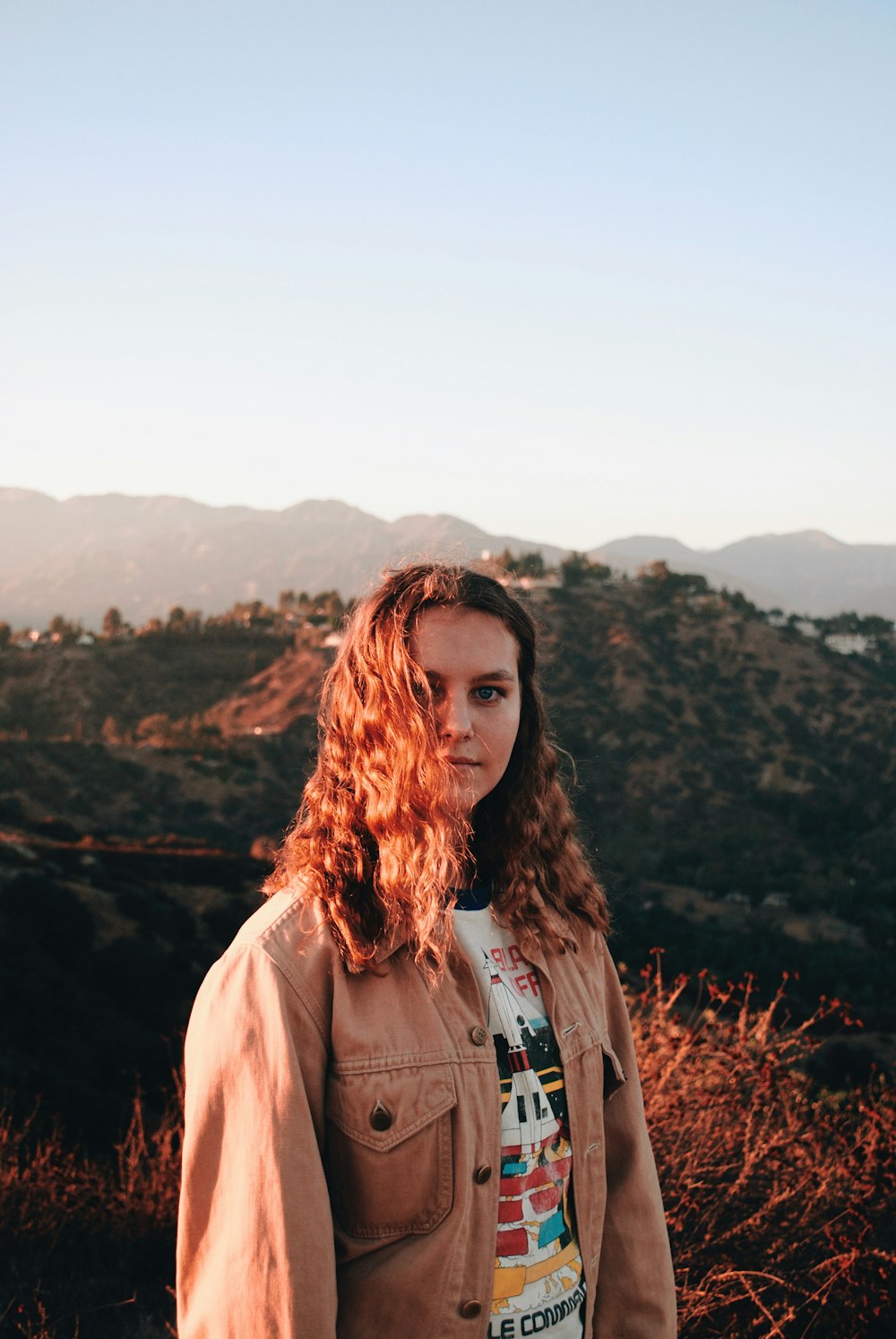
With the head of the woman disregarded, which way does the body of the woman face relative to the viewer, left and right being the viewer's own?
facing the viewer and to the right of the viewer
